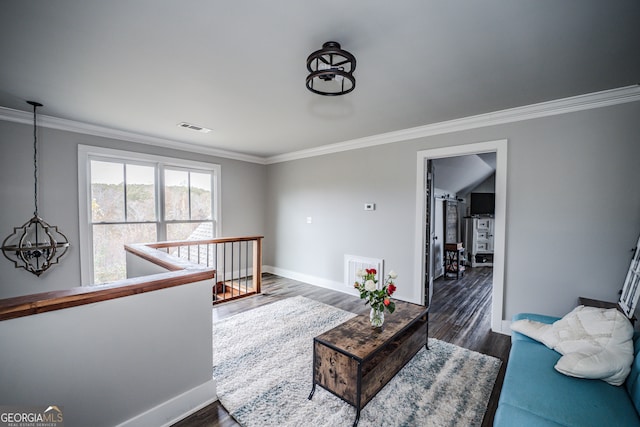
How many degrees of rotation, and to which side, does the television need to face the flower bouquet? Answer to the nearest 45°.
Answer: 0° — it already faces it

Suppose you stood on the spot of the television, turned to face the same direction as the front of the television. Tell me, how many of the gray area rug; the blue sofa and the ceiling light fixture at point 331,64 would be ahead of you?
3

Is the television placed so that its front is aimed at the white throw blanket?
yes

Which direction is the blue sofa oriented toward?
to the viewer's left

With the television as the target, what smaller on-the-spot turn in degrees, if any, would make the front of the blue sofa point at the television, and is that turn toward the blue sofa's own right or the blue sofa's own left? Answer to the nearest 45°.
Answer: approximately 90° to the blue sofa's own right

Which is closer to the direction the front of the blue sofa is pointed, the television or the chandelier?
the chandelier

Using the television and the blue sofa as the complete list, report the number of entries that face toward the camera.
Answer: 1

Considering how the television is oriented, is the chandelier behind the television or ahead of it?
ahead

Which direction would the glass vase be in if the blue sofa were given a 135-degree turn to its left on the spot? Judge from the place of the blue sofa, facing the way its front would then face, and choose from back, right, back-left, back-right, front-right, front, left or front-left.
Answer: back-right

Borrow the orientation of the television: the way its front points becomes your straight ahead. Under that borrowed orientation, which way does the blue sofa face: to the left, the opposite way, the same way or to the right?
to the right

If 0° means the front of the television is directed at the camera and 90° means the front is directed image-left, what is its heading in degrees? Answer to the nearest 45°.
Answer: approximately 0°

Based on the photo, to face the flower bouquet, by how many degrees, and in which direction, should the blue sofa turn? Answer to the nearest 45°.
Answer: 0° — it already faces it

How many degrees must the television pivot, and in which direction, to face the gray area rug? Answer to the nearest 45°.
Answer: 0° — it already faces it

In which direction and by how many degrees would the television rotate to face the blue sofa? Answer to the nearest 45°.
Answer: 0° — it already faces it
